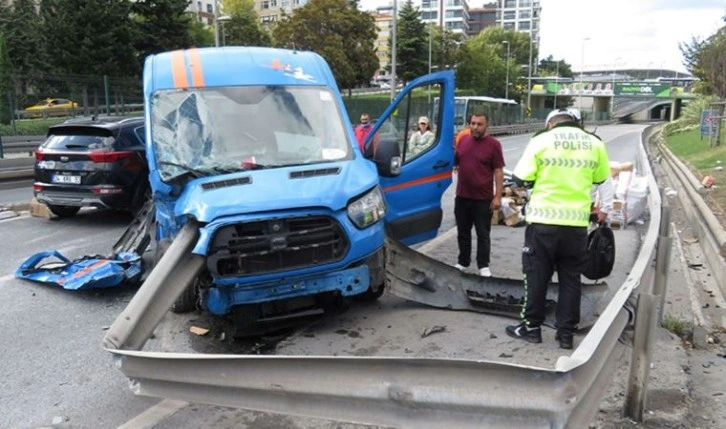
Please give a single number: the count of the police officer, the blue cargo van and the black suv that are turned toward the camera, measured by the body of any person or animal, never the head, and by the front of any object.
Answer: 1

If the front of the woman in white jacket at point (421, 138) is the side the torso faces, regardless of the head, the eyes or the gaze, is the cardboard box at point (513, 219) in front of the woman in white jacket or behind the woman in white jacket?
in front

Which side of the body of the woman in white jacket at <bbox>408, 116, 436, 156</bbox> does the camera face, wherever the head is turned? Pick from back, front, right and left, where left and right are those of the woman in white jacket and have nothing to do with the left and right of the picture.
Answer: front

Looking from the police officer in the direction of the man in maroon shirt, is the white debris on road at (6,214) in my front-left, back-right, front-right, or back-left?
front-left

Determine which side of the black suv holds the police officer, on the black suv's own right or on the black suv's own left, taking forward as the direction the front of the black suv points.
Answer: on the black suv's own right

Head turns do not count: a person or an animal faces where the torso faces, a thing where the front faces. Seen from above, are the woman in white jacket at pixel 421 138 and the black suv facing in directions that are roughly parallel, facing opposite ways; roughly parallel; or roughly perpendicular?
roughly parallel, facing opposite ways

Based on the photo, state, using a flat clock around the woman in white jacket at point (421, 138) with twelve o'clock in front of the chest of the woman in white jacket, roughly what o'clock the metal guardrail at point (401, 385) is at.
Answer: The metal guardrail is roughly at 12 o'clock from the woman in white jacket.

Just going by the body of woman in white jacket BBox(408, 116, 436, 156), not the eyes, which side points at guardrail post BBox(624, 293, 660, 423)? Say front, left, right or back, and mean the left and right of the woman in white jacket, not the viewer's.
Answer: front

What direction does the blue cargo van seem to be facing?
toward the camera

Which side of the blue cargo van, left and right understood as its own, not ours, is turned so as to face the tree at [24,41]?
back

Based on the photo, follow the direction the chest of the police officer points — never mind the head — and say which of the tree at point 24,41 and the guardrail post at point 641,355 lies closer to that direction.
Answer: the tree

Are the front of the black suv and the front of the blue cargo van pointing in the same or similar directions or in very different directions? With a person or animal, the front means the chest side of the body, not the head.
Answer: very different directions

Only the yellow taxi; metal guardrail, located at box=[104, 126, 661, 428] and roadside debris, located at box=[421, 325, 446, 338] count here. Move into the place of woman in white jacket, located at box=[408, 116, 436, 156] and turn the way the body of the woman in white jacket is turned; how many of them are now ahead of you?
2

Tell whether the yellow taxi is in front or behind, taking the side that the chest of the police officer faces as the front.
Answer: in front

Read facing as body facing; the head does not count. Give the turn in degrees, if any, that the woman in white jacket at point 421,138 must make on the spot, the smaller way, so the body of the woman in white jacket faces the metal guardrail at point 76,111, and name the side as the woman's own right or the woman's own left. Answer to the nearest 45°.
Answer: approximately 135° to the woman's own right

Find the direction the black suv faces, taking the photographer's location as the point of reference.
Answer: facing away from the viewer and to the right of the viewer
